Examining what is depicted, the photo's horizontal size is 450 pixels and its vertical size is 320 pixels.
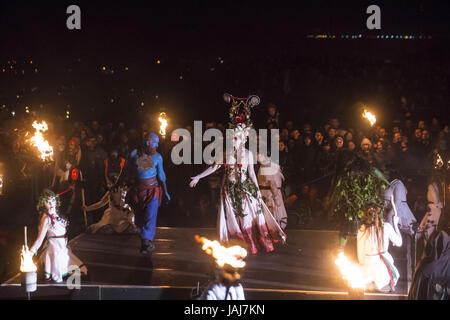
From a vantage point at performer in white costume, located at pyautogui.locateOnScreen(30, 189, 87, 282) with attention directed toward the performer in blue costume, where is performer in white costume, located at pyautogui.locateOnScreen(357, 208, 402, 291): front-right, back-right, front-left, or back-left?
front-right

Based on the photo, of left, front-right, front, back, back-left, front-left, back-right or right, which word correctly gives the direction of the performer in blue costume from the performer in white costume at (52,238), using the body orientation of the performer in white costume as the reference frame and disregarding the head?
left

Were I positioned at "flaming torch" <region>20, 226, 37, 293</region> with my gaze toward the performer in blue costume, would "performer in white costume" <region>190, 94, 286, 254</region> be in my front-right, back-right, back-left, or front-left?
front-right

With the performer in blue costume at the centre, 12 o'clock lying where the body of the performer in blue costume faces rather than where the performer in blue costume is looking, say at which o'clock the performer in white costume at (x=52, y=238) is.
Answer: The performer in white costume is roughly at 1 o'clock from the performer in blue costume.

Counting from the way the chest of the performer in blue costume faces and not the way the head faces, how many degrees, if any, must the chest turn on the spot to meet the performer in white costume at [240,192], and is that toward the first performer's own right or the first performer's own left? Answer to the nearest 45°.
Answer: approximately 90° to the first performer's own left

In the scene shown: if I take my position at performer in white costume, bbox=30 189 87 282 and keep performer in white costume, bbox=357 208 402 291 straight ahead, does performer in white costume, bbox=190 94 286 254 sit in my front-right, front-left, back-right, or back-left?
front-left

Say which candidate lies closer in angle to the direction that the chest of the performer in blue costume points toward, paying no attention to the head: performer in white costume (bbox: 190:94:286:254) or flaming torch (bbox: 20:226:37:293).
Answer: the flaming torch

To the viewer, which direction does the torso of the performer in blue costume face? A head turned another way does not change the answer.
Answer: toward the camera

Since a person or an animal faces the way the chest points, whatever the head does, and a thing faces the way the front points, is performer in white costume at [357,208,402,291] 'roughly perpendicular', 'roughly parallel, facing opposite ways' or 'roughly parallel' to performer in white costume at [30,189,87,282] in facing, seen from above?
roughly parallel, facing opposite ways
